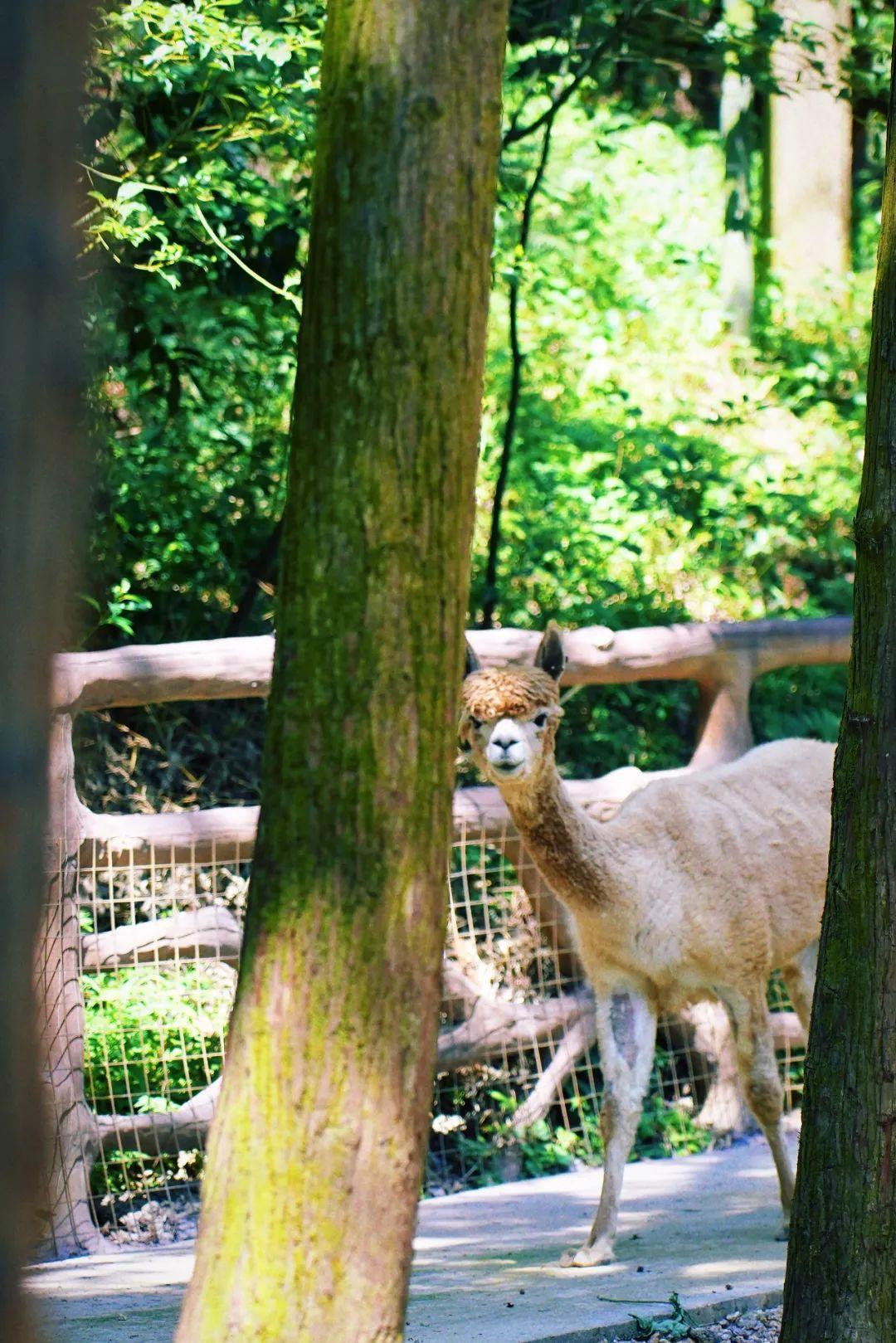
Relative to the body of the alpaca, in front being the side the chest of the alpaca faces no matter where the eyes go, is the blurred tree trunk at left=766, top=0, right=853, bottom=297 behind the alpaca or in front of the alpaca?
behind

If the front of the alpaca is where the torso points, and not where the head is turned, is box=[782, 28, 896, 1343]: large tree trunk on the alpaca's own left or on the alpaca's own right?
on the alpaca's own left

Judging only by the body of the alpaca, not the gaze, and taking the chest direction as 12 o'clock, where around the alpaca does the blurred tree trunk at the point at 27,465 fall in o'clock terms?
The blurred tree trunk is roughly at 11 o'clock from the alpaca.

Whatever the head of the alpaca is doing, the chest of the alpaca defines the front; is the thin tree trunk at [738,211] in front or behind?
behind

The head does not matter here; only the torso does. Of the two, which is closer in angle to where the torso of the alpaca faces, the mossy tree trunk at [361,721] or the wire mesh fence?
the mossy tree trunk

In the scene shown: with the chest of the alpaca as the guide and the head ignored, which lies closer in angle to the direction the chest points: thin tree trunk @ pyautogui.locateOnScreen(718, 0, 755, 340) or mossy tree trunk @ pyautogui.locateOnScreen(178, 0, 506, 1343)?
the mossy tree trunk

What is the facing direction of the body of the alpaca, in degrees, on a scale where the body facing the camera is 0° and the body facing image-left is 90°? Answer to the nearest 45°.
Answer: approximately 45°
